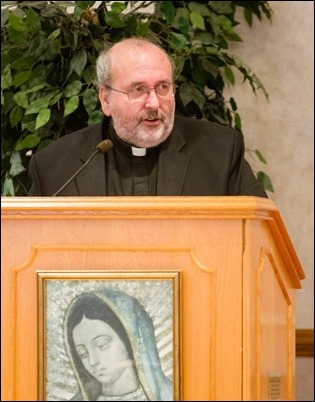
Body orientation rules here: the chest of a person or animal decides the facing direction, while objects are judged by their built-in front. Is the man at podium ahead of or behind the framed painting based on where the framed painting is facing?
behind

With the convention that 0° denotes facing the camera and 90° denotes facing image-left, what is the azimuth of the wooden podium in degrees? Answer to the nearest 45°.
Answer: approximately 0°

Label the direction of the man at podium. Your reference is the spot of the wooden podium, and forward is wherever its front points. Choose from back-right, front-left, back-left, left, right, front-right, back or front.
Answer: back

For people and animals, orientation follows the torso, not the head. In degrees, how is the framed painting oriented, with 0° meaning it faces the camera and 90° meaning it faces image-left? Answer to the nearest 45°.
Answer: approximately 0°

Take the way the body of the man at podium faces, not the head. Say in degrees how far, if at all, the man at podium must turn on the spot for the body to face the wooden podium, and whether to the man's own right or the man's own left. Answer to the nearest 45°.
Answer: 0° — they already face it

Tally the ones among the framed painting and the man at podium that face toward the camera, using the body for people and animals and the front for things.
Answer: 2

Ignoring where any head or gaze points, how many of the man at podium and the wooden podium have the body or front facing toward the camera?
2
